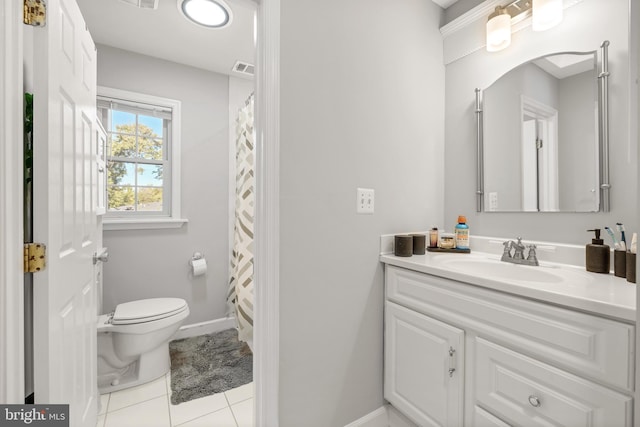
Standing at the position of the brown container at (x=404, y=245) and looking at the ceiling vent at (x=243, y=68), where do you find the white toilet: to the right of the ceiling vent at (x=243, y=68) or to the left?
left

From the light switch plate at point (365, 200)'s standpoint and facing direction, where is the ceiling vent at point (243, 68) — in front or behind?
behind

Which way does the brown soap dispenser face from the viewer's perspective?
to the viewer's left

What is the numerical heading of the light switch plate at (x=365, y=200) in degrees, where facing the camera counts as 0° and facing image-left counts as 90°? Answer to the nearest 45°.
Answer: approximately 315°

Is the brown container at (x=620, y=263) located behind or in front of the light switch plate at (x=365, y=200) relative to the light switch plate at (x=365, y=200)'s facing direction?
in front

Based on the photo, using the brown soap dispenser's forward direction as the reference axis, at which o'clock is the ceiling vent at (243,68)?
The ceiling vent is roughly at 12 o'clock from the brown soap dispenser.

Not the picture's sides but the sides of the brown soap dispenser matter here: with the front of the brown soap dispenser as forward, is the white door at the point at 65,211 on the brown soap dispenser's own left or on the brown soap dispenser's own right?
on the brown soap dispenser's own left

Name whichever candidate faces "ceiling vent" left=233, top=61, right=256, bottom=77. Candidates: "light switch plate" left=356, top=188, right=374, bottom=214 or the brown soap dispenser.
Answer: the brown soap dispenser

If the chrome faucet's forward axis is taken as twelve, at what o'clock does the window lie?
The window is roughly at 1 o'clock from the chrome faucet.

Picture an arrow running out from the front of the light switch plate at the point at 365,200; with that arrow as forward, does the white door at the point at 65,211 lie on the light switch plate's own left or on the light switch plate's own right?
on the light switch plate's own right
